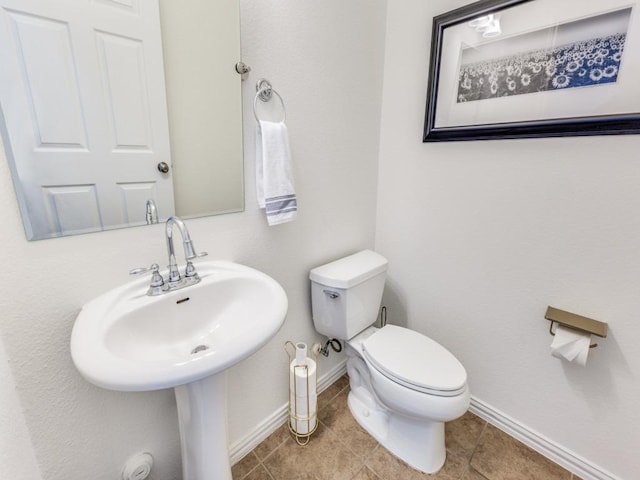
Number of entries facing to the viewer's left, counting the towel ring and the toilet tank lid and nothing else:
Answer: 0

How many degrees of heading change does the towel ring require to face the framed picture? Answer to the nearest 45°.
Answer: approximately 45° to its left

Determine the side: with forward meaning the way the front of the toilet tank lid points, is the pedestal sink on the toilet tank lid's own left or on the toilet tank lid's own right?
on the toilet tank lid's own right

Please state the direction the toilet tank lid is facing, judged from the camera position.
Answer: facing the viewer and to the right of the viewer

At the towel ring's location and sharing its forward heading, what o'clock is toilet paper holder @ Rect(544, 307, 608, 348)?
The toilet paper holder is roughly at 11 o'clock from the towel ring.

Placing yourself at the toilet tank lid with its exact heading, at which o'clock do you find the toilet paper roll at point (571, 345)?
The toilet paper roll is roughly at 11 o'clock from the toilet tank lid.

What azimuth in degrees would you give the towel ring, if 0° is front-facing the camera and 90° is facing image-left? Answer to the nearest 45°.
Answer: approximately 315°
